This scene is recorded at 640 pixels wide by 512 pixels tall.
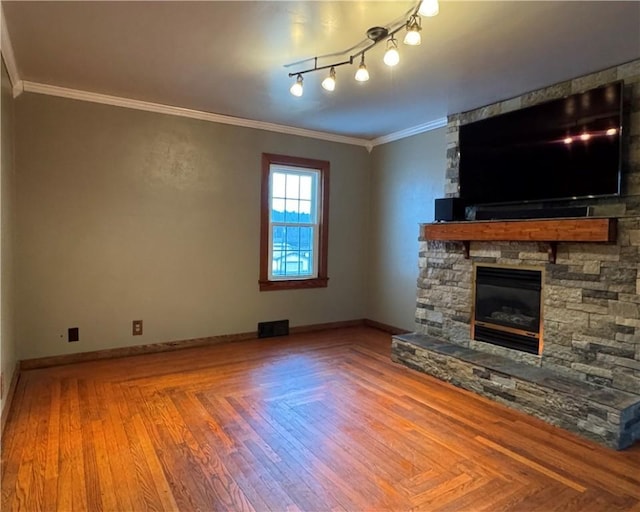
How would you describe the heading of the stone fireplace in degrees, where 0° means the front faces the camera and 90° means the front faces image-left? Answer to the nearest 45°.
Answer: approximately 45°

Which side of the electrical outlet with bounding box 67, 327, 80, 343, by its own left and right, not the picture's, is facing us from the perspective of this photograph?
front

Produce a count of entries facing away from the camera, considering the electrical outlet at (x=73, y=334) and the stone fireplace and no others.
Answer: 0

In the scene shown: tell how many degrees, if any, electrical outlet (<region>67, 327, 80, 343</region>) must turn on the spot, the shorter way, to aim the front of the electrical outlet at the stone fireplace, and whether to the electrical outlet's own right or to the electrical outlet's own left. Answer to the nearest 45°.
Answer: approximately 45° to the electrical outlet's own left

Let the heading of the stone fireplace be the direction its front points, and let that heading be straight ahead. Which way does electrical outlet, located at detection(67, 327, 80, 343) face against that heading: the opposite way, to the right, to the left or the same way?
to the left

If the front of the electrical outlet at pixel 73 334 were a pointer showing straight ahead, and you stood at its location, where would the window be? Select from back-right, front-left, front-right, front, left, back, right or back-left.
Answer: left

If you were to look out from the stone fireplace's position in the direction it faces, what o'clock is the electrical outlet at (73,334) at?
The electrical outlet is roughly at 1 o'clock from the stone fireplace.

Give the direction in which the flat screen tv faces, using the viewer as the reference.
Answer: facing the viewer and to the left of the viewer

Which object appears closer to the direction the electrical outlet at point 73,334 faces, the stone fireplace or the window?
the stone fireplace

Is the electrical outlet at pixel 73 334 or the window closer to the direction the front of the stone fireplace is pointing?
the electrical outlet

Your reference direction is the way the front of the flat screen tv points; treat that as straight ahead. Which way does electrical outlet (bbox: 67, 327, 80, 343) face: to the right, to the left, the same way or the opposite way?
to the left

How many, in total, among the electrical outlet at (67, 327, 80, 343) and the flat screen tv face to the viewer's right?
0

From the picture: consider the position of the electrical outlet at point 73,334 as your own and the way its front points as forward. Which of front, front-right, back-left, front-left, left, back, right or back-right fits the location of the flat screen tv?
front-left
